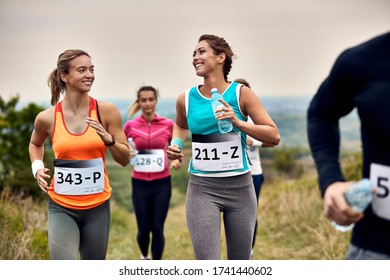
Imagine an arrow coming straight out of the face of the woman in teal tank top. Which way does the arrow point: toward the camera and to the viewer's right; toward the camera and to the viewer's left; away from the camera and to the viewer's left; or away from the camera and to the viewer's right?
toward the camera and to the viewer's left

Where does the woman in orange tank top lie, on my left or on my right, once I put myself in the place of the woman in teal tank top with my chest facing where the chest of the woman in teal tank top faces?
on my right

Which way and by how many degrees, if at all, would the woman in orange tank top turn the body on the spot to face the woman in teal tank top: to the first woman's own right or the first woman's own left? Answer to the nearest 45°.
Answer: approximately 90° to the first woman's own left

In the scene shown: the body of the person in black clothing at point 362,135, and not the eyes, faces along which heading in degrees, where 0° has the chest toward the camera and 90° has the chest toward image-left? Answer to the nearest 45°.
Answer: approximately 0°

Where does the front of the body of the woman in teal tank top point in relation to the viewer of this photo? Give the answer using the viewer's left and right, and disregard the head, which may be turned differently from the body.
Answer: facing the viewer

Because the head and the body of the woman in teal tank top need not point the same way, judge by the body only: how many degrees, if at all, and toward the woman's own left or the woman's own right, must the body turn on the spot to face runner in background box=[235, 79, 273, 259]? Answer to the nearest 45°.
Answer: approximately 180°

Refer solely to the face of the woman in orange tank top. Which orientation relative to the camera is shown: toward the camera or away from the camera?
toward the camera

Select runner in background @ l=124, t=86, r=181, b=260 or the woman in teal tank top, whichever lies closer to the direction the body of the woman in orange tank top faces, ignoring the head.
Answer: the woman in teal tank top

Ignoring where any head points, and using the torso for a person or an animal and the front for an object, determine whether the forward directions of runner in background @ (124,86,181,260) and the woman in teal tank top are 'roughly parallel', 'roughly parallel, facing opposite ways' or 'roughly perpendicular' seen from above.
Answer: roughly parallel

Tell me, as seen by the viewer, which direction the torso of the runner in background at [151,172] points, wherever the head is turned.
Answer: toward the camera

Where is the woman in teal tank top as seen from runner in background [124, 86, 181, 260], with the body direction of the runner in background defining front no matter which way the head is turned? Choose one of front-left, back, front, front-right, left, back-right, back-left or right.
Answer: front

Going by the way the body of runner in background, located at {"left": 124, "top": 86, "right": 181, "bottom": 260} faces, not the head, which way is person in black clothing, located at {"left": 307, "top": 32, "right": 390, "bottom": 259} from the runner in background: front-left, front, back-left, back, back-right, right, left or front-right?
front
